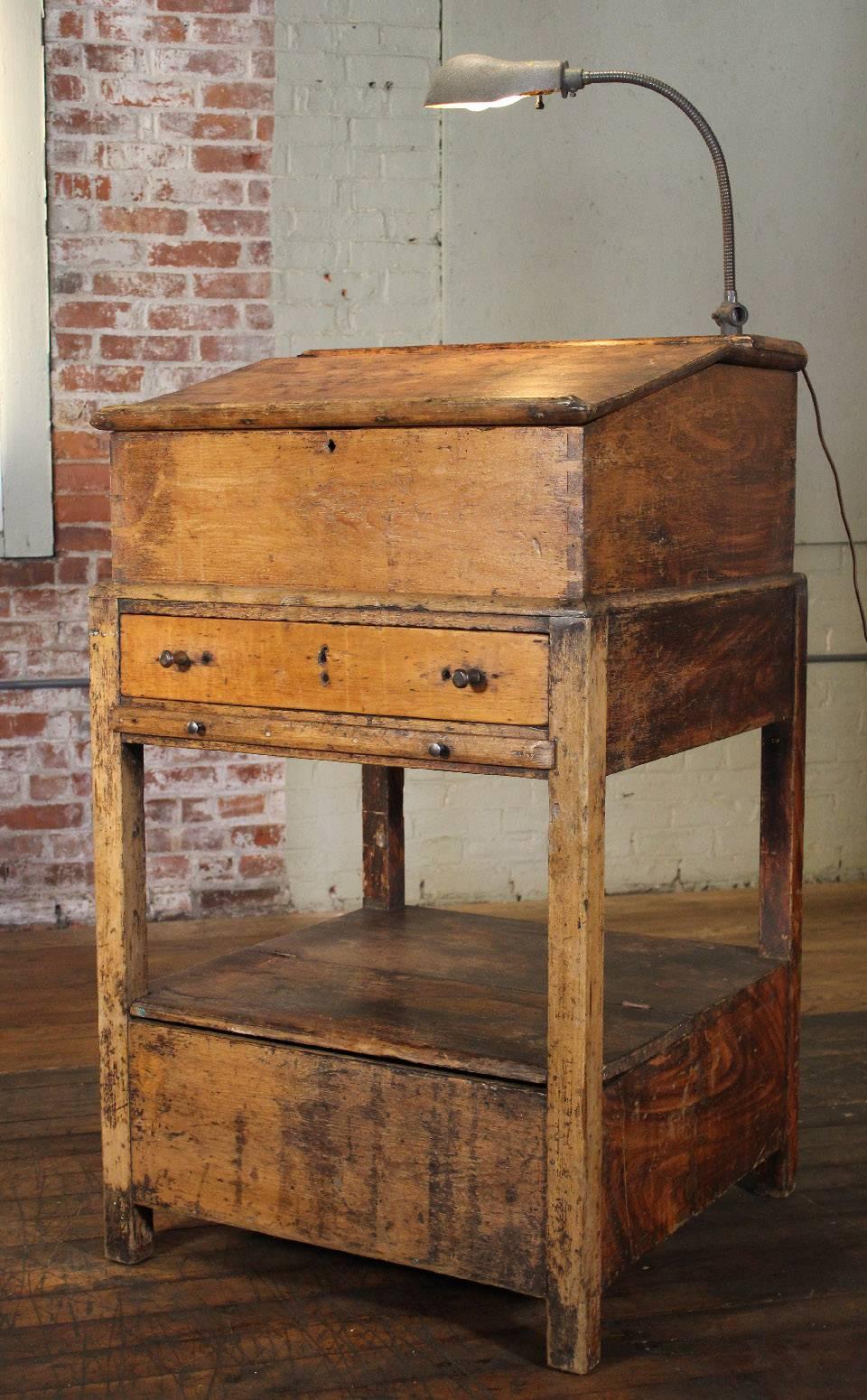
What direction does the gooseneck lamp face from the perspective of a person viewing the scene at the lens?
facing to the left of the viewer

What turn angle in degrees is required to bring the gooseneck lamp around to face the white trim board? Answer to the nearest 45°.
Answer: approximately 45° to its right

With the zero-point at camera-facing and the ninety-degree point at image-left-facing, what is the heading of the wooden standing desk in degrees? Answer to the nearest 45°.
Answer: approximately 45°
